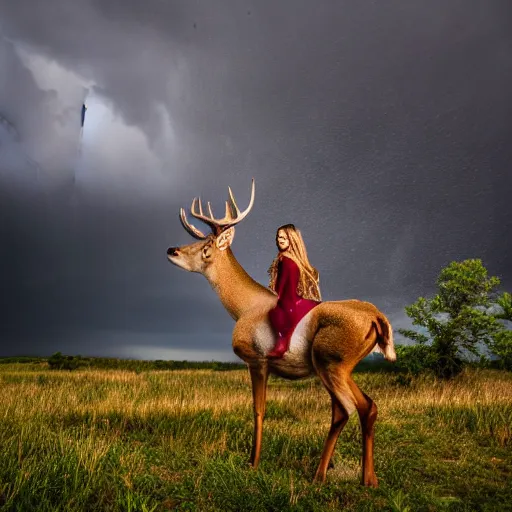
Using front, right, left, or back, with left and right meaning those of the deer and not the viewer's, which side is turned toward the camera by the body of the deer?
left
